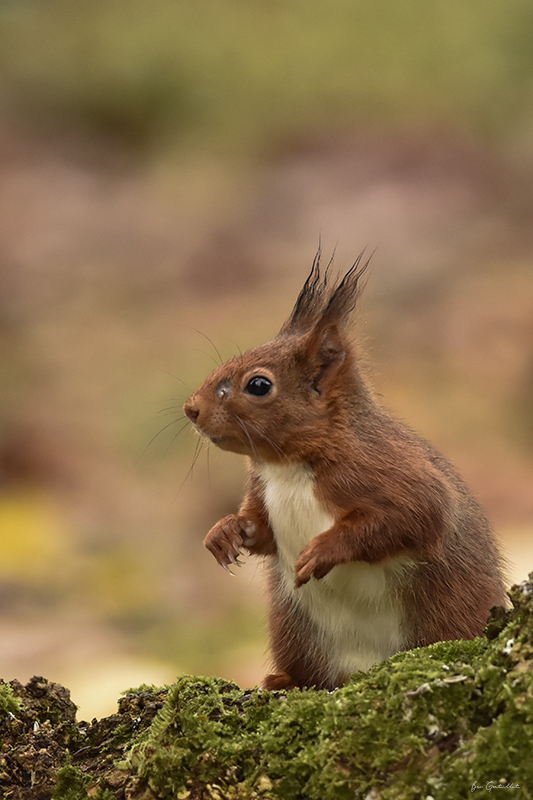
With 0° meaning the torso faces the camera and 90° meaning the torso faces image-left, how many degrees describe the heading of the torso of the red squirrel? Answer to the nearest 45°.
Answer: approximately 45°
